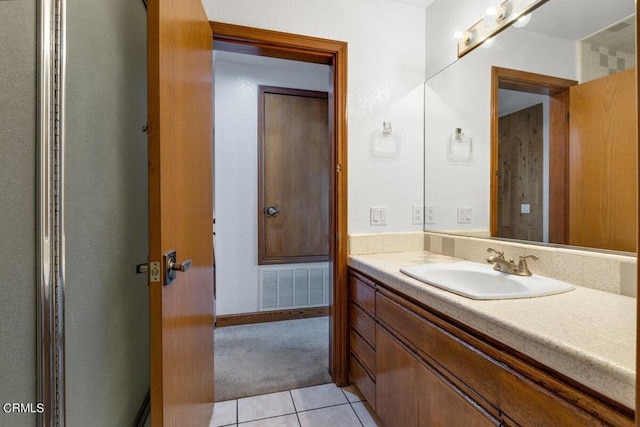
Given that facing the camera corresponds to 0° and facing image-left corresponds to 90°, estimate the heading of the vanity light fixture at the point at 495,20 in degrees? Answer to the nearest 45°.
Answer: approximately 45°
